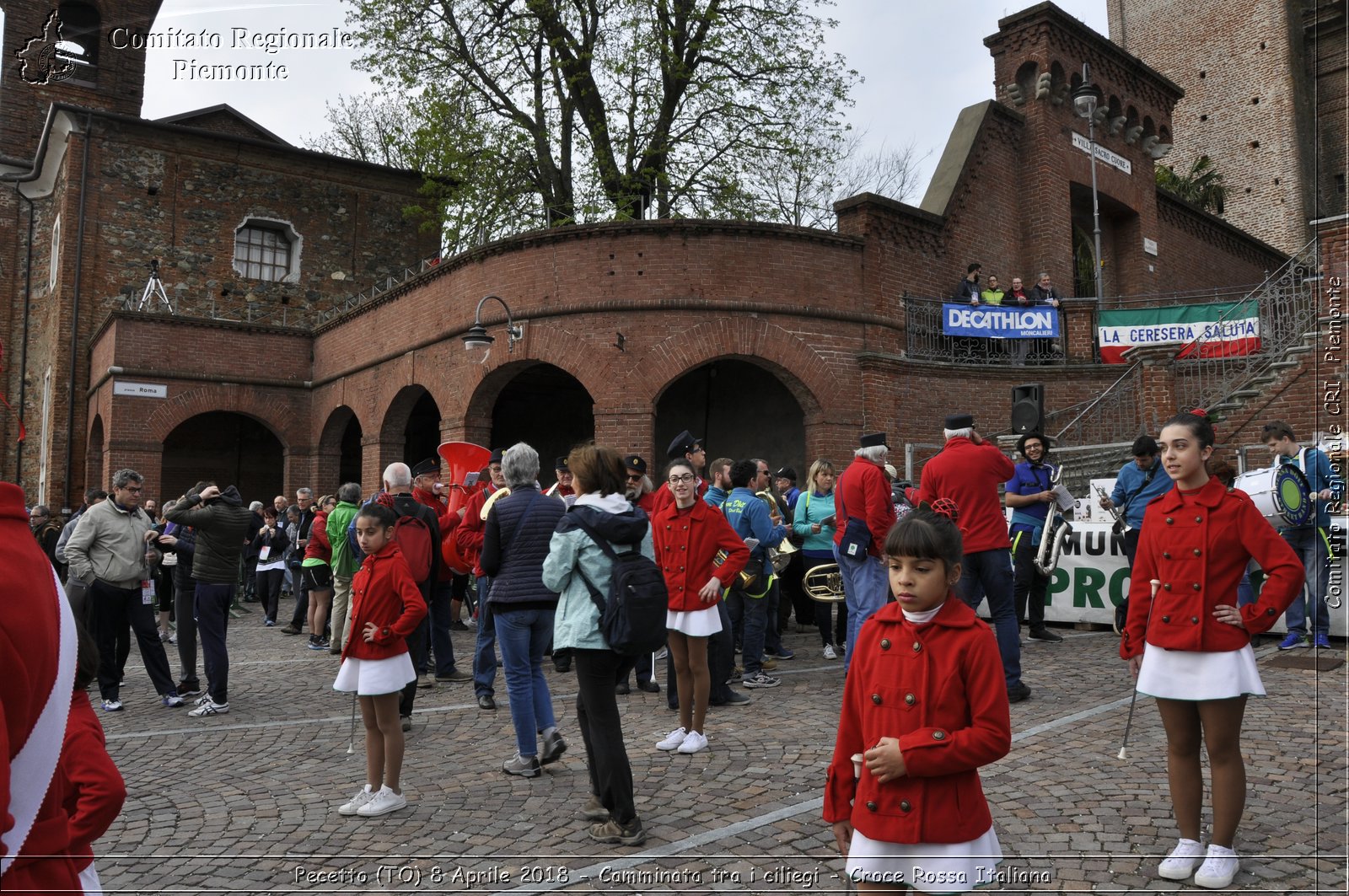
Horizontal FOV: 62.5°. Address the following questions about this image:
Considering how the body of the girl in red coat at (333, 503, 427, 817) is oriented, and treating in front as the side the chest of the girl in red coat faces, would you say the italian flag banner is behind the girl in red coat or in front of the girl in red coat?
behind

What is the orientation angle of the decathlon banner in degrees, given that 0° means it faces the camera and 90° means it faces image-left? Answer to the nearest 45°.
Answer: approximately 0°

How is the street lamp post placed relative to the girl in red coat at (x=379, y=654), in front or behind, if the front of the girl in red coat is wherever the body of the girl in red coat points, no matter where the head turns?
behind

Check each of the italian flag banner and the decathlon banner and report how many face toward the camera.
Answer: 2

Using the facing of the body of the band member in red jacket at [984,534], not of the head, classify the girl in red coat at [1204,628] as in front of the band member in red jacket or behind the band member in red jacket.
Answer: behind

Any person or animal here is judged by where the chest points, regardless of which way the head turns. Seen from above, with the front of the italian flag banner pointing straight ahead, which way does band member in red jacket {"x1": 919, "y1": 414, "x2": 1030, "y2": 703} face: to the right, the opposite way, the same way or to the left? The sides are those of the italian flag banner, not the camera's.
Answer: the opposite way

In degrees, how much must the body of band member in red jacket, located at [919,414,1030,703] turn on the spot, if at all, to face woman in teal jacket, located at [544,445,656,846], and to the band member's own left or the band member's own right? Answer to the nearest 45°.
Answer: approximately 135° to the band member's own left

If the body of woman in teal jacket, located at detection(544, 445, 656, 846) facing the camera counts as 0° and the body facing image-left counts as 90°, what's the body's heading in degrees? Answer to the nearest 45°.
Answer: approximately 135°

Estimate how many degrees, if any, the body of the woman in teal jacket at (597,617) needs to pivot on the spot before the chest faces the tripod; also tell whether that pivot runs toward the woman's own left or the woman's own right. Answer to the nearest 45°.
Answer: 0° — they already face it

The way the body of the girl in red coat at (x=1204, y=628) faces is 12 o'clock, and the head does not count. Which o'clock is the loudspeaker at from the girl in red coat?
The loudspeaker is roughly at 4 o'clock from the girl in red coat.

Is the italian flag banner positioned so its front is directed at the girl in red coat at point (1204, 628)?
yes

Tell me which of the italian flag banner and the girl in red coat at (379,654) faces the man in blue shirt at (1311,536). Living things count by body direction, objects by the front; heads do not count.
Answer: the italian flag banner
